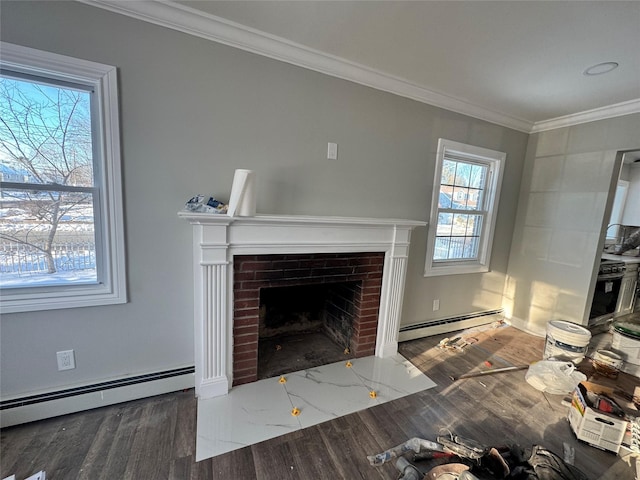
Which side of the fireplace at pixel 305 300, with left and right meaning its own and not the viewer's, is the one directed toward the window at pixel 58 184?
right

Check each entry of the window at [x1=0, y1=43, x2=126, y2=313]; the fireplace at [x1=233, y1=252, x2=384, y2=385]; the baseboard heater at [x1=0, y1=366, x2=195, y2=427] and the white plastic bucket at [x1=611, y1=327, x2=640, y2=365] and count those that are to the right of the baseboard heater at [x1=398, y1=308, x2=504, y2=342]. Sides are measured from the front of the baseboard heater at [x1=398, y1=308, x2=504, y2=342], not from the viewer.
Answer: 3

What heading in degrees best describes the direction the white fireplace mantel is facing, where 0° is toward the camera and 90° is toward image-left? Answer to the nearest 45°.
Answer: approximately 315°

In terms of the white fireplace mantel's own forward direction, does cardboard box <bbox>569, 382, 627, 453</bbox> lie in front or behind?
in front

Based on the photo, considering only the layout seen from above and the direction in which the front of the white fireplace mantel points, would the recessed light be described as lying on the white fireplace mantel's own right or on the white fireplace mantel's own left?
on the white fireplace mantel's own left

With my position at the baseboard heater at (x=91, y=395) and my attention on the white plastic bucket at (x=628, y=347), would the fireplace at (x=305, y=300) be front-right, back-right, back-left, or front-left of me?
front-left

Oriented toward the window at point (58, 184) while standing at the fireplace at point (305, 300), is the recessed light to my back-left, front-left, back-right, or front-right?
back-left

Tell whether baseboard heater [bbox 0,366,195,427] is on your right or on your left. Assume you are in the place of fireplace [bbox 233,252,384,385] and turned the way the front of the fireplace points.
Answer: on your right

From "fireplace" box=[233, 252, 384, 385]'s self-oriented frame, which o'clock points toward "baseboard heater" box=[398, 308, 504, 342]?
The baseboard heater is roughly at 10 o'clock from the fireplace.

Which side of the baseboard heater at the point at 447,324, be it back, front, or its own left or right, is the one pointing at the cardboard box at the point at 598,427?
front

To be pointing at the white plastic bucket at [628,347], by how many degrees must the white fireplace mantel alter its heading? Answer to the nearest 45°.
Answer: approximately 45° to its left

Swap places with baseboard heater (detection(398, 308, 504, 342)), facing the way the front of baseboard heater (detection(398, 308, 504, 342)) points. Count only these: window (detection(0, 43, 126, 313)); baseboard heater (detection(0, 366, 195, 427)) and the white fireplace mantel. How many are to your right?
3

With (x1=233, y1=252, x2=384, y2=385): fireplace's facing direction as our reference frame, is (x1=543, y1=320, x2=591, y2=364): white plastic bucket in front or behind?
in front

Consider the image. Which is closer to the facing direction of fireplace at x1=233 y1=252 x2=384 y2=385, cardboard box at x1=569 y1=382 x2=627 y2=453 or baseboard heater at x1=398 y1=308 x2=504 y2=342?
the cardboard box

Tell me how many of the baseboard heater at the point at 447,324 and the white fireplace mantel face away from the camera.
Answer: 0

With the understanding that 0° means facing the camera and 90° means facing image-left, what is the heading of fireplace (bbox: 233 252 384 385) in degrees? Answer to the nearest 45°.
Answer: approximately 315°

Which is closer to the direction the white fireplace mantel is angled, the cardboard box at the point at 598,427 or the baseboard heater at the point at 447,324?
the cardboard box

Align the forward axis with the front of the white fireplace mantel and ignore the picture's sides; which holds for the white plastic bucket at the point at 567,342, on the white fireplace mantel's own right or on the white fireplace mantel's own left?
on the white fireplace mantel's own left

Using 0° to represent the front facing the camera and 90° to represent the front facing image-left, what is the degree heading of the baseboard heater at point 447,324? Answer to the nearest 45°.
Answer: approximately 315°

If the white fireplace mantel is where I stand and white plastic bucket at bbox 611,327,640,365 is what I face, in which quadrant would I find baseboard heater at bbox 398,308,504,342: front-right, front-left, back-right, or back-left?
front-left
